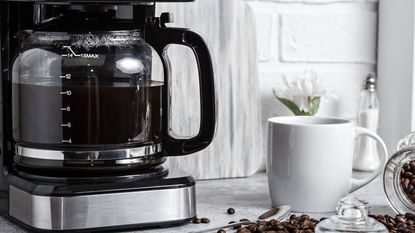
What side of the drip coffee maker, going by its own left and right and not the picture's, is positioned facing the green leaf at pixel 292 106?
left

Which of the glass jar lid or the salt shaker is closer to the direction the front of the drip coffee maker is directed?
the glass jar lid

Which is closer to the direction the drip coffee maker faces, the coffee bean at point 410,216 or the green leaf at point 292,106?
the coffee bean

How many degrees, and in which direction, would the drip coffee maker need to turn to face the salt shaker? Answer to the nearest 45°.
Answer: approximately 90° to its left

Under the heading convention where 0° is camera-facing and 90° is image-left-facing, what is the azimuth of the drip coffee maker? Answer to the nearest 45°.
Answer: approximately 315°

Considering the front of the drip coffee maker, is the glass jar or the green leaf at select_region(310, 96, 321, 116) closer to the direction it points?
the glass jar

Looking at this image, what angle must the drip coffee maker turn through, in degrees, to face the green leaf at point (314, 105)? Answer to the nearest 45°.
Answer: approximately 90° to its left
